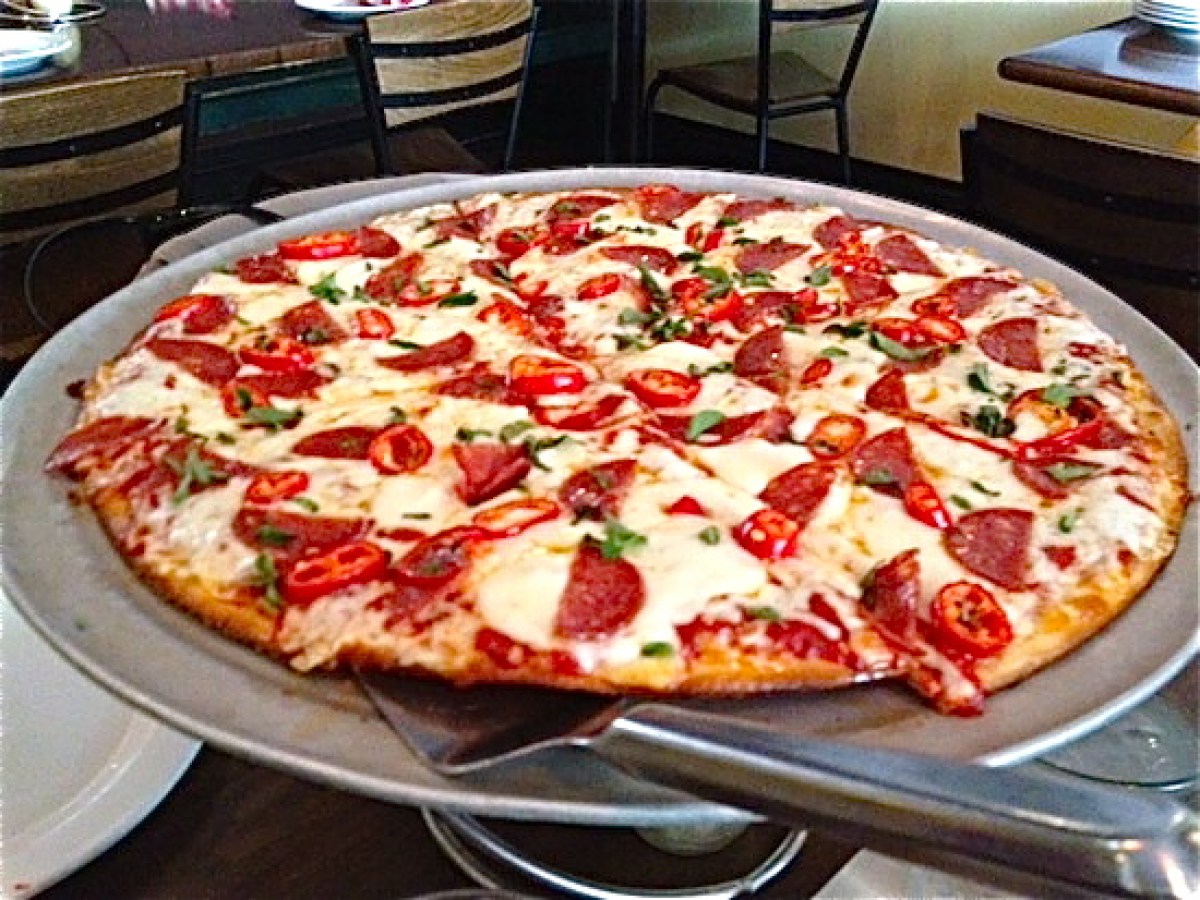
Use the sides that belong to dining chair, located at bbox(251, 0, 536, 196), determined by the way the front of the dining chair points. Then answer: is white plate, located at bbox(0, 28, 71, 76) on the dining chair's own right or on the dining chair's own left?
on the dining chair's own left

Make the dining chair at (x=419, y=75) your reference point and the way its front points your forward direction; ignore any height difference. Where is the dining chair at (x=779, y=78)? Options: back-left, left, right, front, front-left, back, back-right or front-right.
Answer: right

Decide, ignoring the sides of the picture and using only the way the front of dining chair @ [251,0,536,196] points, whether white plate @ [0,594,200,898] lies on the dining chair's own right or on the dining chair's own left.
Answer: on the dining chair's own left

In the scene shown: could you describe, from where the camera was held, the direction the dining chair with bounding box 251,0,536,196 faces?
facing away from the viewer and to the left of the viewer
